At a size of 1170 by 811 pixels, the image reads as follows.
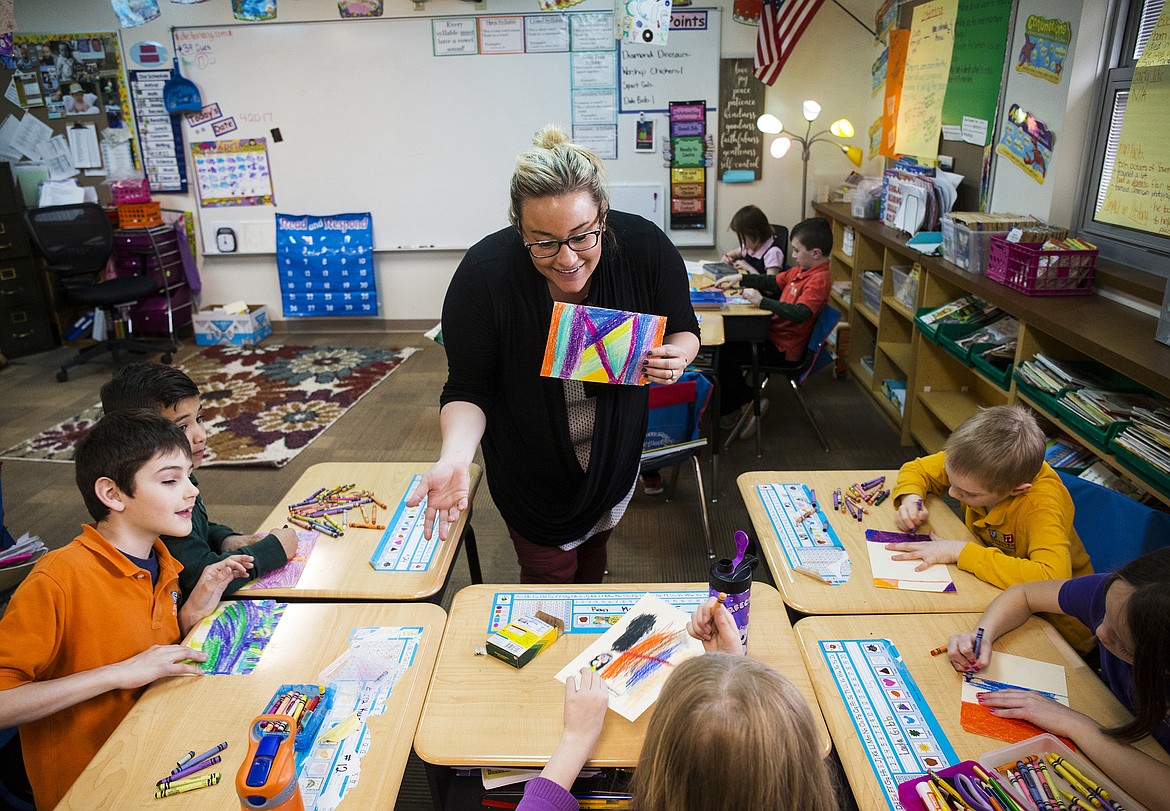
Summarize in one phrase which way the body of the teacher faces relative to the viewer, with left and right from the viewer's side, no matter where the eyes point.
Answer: facing the viewer

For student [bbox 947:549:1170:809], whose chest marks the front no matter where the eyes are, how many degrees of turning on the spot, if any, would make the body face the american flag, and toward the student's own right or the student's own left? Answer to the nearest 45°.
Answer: approximately 45° to the student's own right

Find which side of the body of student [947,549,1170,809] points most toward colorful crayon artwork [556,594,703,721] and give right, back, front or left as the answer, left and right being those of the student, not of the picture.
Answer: front

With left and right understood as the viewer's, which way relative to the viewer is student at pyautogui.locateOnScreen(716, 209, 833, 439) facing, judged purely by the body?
facing to the left of the viewer

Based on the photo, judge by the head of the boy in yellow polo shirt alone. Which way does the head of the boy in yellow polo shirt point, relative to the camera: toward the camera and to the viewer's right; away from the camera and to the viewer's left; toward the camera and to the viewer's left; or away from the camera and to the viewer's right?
toward the camera and to the viewer's left

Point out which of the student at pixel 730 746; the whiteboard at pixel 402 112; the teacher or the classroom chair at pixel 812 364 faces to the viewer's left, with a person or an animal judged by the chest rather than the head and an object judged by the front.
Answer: the classroom chair

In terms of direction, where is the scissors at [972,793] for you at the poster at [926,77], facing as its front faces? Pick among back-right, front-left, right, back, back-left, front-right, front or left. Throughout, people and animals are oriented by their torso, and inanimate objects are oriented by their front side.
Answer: front-left

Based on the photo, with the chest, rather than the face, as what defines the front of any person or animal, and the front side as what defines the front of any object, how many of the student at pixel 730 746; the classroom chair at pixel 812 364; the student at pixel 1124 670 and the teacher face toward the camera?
1

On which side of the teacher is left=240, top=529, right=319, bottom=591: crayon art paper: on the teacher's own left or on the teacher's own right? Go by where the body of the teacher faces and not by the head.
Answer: on the teacher's own right

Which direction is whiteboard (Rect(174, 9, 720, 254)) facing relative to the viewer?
toward the camera

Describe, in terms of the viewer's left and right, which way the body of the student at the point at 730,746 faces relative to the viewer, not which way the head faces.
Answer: facing away from the viewer

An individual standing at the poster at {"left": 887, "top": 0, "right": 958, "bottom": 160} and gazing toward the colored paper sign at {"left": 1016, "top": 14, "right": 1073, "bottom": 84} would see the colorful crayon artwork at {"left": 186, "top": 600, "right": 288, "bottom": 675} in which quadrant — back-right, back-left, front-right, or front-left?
front-right

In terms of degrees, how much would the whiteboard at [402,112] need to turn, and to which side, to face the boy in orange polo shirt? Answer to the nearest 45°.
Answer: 0° — it already faces them

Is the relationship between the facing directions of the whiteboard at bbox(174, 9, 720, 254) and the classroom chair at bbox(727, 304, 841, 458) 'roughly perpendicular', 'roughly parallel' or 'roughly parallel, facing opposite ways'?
roughly perpendicular

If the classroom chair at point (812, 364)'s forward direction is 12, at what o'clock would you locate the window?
The window is roughly at 7 o'clock from the classroom chair.

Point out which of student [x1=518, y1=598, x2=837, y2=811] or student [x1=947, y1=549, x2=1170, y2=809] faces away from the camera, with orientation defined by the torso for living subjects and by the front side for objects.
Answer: student [x1=518, y1=598, x2=837, y2=811]

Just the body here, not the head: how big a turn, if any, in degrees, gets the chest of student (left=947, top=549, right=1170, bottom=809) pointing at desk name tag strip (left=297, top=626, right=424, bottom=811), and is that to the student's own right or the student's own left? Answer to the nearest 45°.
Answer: approximately 45° to the student's own left

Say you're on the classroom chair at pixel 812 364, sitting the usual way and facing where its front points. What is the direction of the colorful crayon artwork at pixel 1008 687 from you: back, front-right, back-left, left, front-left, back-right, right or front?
left

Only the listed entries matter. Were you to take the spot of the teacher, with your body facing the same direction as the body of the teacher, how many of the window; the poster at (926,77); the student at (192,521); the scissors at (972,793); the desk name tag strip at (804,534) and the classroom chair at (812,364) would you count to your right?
1

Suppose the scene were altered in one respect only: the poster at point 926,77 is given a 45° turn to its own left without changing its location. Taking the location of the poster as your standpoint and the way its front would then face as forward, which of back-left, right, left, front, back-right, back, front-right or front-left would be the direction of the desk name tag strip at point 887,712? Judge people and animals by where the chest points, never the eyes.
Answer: front

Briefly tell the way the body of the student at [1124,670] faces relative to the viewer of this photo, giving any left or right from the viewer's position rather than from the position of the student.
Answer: facing to the left of the viewer

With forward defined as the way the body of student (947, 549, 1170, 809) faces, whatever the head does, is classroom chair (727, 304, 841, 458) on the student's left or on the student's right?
on the student's right
